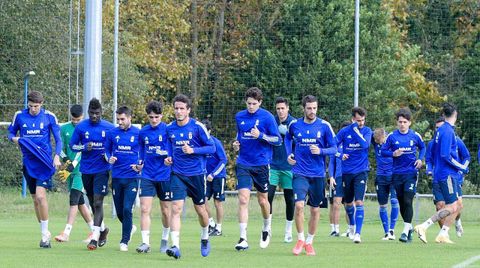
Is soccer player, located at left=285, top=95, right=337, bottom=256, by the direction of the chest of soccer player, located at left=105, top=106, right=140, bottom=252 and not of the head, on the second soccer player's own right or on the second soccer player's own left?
on the second soccer player's own left

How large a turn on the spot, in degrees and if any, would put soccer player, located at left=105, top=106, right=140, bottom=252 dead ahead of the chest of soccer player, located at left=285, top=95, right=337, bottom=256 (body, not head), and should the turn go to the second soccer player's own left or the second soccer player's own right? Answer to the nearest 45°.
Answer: approximately 90° to the second soccer player's own right

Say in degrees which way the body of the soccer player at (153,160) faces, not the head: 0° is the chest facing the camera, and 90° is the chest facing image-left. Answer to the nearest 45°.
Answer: approximately 0°
